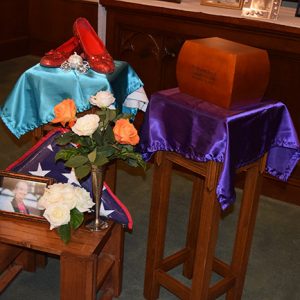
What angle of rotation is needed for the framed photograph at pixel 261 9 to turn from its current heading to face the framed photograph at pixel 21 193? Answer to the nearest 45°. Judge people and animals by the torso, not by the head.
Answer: approximately 45° to its right

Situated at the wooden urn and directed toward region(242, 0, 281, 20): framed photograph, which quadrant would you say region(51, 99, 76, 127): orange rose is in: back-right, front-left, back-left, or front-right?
back-left

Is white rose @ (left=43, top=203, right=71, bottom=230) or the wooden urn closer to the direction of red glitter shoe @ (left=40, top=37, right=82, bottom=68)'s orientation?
the white rose

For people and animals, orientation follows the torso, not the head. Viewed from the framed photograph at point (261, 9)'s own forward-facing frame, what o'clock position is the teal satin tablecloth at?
The teal satin tablecloth is roughly at 1 o'clock from the framed photograph.

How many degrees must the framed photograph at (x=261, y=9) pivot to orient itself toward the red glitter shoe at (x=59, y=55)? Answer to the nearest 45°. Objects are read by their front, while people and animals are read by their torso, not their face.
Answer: approximately 45° to its right

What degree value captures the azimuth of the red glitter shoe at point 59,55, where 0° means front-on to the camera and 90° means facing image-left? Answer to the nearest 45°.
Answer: approximately 45°

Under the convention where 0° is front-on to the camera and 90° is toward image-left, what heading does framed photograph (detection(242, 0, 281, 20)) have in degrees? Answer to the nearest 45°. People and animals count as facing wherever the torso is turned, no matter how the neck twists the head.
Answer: approximately 0°

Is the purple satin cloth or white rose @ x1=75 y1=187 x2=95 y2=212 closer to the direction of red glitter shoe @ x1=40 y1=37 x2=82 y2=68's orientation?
the white rose

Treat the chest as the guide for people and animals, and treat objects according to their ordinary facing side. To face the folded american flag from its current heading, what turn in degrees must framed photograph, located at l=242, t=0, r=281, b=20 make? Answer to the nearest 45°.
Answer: approximately 45° to its right
